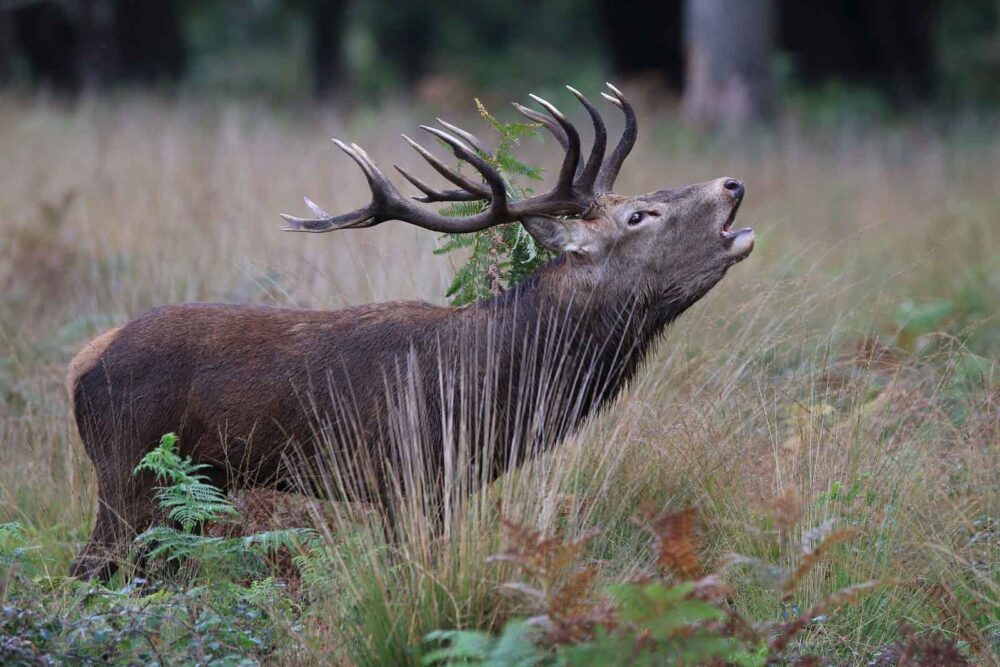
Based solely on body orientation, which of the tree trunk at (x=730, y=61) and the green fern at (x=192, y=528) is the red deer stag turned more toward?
the tree trunk

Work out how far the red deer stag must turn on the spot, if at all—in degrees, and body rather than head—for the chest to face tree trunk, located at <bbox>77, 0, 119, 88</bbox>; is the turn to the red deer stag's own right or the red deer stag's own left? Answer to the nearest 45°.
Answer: approximately 90° to the red deer stag's own left

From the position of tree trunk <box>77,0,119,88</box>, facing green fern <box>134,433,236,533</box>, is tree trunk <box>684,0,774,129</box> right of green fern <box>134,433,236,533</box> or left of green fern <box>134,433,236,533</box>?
left

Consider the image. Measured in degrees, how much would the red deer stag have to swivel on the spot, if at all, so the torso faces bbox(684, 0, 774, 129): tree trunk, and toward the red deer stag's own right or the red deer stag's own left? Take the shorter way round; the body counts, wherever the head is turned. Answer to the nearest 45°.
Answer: approximately 90° to the red deer stag's own left

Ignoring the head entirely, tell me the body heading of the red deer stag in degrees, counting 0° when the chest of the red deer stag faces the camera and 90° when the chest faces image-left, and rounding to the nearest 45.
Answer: approximately 270°

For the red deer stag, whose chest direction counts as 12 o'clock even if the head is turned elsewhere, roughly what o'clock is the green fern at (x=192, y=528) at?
The green fern is roughly at 5 o'clock from the red deer stag.

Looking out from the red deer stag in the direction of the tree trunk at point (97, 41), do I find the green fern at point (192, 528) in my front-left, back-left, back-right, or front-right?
back-left

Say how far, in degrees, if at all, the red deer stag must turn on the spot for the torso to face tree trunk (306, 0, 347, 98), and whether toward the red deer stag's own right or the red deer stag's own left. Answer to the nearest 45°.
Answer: approximately 90° to the red deer stag's own left

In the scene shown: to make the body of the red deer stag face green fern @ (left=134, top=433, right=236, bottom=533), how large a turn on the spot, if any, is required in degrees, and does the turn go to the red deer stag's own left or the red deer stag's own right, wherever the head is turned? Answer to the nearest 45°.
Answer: approximately 135° to the red deer stag's own right
